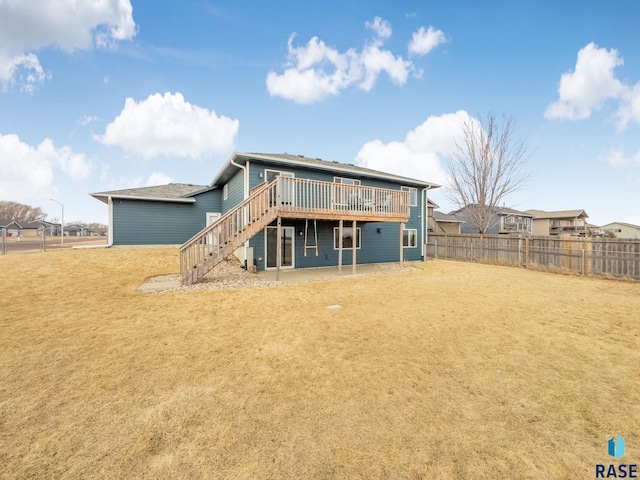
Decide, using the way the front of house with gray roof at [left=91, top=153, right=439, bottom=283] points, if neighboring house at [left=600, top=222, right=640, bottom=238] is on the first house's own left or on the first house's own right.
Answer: on the first house's own right

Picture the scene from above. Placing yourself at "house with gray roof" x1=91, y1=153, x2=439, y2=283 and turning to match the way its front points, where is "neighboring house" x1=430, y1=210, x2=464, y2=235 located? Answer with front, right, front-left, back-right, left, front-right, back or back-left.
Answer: right

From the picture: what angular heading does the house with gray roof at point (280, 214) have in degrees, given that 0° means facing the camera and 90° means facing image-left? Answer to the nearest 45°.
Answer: approximately 135°

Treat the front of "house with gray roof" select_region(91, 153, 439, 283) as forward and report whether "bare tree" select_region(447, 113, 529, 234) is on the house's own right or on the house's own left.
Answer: on the house's own right

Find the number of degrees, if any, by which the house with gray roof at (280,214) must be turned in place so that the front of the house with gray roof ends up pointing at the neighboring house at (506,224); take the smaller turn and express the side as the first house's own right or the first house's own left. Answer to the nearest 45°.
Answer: approximately 90° to the first house's own right

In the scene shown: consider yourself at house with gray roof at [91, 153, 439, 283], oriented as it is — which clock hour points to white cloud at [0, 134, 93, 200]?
The white cloud is roughly at 12 o'clock from the house with gray roof.
